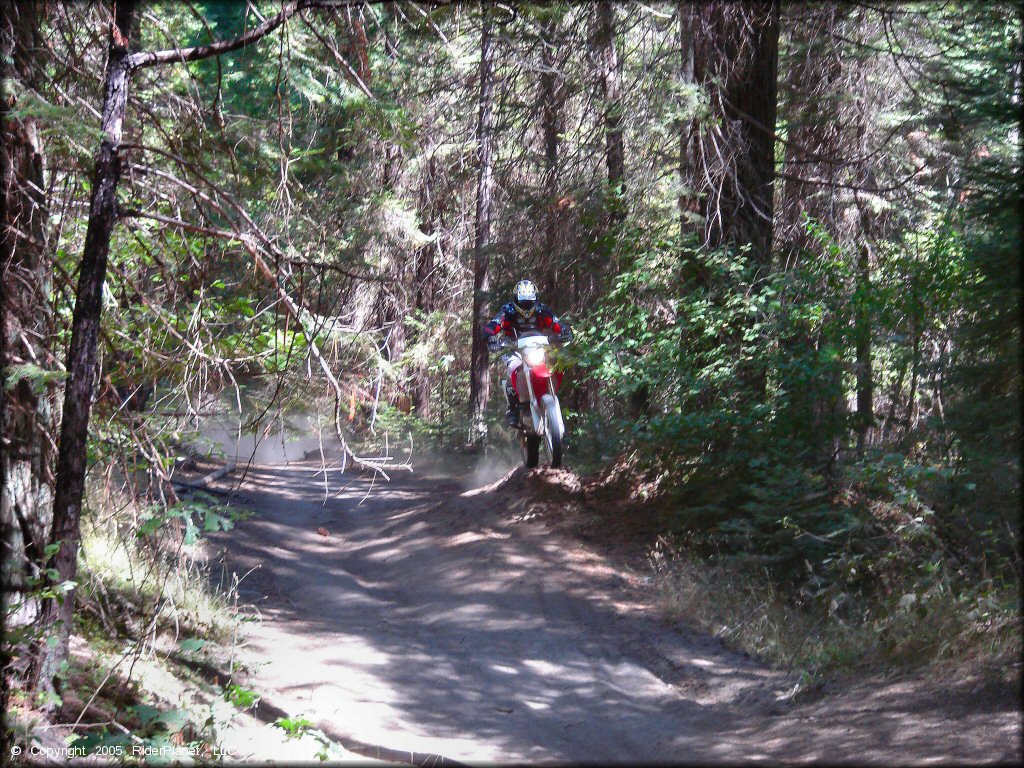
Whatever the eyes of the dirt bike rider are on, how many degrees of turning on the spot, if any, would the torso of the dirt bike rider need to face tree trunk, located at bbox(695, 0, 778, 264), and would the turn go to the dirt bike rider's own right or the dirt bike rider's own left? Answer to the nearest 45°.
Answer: approximately 90° to the dirt bike rider's own left

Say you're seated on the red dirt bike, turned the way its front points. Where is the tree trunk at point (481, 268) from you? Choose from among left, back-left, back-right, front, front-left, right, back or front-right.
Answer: back

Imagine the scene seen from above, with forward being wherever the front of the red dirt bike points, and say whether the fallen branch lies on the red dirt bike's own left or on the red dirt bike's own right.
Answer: on the red dirt bike's own right

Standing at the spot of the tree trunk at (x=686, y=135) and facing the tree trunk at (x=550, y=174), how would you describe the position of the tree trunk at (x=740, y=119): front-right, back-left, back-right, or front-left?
back-right

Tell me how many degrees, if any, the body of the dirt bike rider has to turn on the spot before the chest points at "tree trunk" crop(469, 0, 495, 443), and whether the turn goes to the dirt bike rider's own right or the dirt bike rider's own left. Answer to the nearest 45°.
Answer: approximately 180°

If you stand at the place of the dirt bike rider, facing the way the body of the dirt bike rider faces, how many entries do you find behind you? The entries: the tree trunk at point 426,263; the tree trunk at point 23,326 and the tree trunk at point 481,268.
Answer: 2

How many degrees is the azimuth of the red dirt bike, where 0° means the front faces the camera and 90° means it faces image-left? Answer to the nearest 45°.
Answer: approximately 0°

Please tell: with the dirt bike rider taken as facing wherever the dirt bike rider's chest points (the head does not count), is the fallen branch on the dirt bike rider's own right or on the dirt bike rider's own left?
on the dirt bike rider's own right

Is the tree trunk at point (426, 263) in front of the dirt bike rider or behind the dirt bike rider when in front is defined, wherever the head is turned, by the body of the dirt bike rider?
behind

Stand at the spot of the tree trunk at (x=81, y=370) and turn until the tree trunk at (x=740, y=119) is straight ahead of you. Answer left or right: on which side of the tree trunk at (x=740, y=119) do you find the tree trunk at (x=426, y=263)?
left
